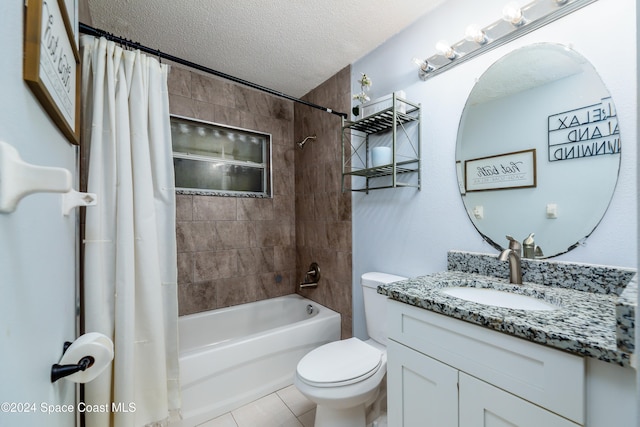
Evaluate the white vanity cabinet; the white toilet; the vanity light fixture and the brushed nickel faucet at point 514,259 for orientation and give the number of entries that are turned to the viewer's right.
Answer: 0

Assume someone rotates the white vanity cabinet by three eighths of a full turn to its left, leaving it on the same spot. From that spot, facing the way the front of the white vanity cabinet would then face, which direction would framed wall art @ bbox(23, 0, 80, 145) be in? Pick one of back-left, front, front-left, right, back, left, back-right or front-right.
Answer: back-right

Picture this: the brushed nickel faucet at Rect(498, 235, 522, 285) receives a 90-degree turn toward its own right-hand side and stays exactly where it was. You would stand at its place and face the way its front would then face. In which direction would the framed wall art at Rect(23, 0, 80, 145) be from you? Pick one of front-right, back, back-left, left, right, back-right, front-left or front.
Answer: left

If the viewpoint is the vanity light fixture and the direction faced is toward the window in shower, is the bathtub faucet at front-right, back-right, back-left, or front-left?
front-right

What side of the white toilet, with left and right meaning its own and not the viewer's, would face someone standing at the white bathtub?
right

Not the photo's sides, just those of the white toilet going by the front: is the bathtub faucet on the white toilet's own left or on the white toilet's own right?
on the white toilet's own right

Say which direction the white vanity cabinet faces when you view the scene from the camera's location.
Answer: facing the viewer and to the left of the viewer

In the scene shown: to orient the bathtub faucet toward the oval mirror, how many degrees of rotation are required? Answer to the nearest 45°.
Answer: approximately 90° to its left

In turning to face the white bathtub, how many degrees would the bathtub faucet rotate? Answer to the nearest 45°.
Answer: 0° — it already faces it

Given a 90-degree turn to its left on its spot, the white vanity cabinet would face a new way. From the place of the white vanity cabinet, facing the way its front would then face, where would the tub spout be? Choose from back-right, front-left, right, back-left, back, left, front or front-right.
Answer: back

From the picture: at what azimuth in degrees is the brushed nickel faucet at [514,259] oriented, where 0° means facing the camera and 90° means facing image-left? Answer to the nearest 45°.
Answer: approximately 45°
